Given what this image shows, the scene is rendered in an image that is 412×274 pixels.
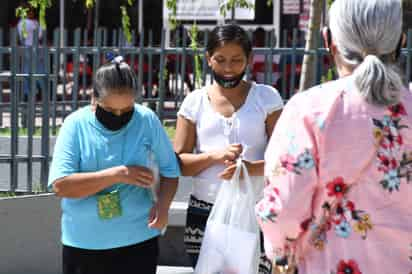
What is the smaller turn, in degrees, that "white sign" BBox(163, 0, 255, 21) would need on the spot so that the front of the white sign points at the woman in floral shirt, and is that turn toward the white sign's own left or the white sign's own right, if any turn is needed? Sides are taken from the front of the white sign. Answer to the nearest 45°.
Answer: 0° — it already faces them

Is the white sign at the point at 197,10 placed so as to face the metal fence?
yes

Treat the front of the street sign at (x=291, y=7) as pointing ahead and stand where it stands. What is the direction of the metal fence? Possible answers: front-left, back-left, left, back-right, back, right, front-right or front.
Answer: front

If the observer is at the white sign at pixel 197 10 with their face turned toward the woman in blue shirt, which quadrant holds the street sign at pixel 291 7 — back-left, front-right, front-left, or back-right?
back-left

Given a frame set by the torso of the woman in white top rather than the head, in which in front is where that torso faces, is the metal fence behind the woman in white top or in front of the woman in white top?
behind

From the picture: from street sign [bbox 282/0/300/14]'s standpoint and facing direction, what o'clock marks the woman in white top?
The woman in white top is roughly at 12 o'clock from the street sign.

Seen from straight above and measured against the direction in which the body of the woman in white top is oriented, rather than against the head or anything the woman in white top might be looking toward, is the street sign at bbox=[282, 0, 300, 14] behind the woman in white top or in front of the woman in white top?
behind

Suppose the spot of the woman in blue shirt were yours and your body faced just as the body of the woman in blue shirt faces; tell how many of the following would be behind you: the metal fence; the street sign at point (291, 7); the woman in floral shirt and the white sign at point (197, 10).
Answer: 3

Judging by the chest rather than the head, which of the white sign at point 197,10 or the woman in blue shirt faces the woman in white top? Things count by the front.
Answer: the white sign

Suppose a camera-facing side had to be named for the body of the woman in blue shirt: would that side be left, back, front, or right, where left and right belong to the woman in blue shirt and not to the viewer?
front

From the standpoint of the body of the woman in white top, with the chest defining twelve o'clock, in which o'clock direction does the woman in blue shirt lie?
The woman in blue shirt is roughly at 2 o'clock from the woman in white top.

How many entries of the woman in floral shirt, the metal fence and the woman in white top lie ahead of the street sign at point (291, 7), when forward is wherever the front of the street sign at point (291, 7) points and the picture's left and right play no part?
3
